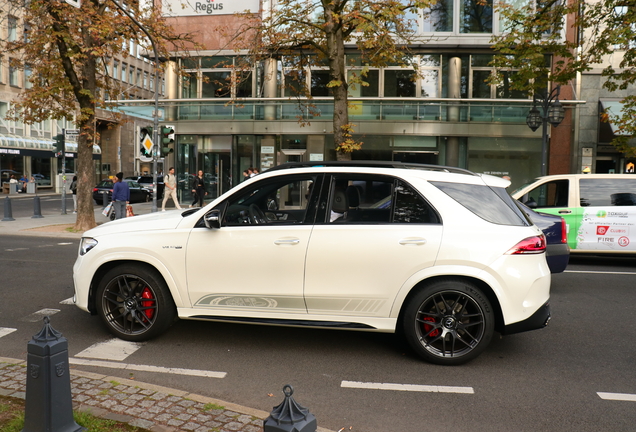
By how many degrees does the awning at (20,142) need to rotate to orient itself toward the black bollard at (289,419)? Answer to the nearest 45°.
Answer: approximately 45° to its right

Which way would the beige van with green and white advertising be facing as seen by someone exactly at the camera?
facing to the left of the viewer

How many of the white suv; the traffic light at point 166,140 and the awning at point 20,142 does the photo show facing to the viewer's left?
1

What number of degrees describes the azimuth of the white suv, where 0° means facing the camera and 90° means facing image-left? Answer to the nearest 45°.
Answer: approximately 90°

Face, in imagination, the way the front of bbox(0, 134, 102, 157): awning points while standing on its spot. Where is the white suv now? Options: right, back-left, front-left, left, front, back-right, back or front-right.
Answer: front-right

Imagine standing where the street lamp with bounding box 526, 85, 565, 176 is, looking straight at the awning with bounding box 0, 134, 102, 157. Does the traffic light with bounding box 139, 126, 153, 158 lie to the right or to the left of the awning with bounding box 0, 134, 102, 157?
left

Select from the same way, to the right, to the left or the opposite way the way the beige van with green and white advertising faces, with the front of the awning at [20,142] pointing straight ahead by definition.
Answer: the opposite way
